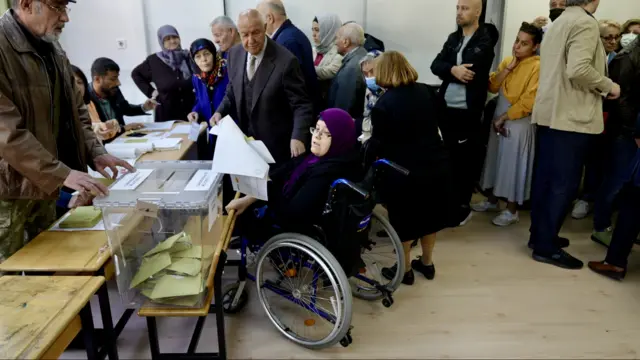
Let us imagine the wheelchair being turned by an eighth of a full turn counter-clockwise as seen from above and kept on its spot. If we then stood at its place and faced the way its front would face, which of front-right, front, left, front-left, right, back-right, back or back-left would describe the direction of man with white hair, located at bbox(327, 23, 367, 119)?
right

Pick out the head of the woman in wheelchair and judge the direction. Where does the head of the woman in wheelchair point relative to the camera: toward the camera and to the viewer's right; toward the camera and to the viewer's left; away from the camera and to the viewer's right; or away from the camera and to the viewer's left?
toward the camera and to the viewer's left

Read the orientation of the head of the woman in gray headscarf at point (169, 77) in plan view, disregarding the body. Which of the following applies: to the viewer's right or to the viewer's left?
to the viewer's right

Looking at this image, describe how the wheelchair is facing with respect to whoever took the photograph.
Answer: facing away from the viewer and to the left of the viewer

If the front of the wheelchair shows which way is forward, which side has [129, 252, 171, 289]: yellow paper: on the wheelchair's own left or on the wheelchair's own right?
on the wheelchair's own left

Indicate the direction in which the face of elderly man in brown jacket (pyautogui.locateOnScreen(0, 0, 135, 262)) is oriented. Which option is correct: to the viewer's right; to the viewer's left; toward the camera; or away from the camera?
to the viewer's right

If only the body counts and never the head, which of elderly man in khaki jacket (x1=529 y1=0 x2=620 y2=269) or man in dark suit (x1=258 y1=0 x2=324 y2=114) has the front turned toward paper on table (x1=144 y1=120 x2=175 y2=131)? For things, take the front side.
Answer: the man in dark suit

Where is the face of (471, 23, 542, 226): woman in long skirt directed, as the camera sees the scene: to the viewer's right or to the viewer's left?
to the viewer's left

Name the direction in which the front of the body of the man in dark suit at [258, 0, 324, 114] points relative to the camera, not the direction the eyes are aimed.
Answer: to the viewer's left
